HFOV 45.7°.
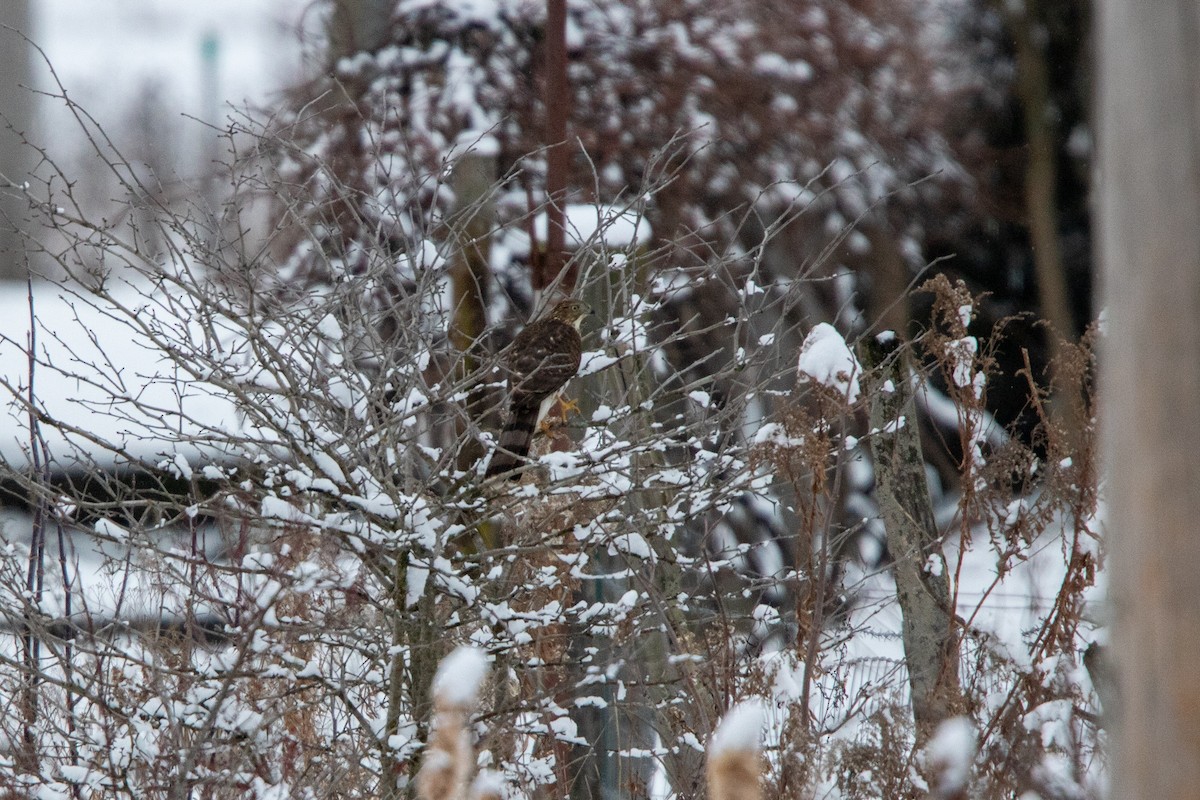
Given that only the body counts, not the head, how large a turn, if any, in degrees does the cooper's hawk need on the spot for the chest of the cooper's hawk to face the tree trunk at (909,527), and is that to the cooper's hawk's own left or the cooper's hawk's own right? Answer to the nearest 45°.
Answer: approximately 45° to the cooper's hawk's own right

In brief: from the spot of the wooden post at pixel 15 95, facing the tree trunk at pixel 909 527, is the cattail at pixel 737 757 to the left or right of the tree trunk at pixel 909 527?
right

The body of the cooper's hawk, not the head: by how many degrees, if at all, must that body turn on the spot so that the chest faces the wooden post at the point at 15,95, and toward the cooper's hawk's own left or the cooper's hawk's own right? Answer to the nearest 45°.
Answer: approximately 90° to the cooper's hawk's own left

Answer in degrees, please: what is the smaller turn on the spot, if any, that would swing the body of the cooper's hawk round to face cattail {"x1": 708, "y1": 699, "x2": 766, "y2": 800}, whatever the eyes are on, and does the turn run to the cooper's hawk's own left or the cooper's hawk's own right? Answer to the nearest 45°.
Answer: approximately 135° to the cooper's hawk's own right

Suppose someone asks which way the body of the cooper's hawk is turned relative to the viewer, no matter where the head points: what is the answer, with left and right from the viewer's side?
facing away from the viewer and to the right of the viewer

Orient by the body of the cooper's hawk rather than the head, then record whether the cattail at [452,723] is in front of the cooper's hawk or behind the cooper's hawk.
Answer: behind
